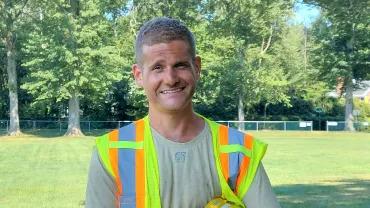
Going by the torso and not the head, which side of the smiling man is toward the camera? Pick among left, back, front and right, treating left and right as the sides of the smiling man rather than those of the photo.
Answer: front

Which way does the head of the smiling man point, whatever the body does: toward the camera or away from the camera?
toward the camera

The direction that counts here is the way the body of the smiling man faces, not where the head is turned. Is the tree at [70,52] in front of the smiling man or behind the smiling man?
behind
